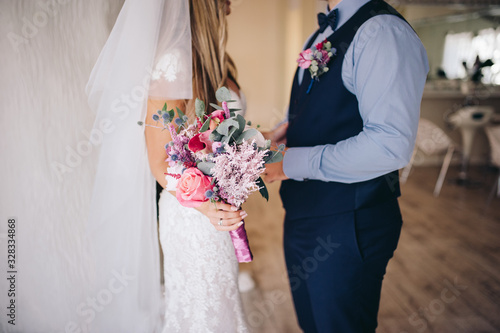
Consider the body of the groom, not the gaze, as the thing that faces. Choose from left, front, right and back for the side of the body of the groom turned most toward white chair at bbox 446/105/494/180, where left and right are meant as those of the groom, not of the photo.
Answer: right

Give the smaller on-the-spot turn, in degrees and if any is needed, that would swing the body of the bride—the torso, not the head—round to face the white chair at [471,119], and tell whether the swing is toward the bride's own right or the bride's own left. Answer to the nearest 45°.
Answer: approximately 45° to the bride's own left

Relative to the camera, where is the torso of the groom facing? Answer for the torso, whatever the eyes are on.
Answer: to the viewer's left

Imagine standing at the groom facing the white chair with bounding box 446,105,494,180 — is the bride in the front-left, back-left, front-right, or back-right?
back-left

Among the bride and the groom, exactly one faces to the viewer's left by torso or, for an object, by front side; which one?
the groom

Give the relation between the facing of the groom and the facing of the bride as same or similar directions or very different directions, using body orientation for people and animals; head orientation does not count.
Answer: very different directions

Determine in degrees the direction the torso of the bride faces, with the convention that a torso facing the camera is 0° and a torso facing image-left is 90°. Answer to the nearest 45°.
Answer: approximately 270°

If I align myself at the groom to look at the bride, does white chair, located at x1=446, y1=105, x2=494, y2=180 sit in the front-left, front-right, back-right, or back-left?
back-right

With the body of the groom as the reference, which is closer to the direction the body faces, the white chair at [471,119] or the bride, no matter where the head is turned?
the bride

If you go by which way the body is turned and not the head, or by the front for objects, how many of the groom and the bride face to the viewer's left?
1

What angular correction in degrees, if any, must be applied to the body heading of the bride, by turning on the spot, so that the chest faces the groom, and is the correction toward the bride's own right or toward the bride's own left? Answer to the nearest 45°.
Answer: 0° — they already face them
